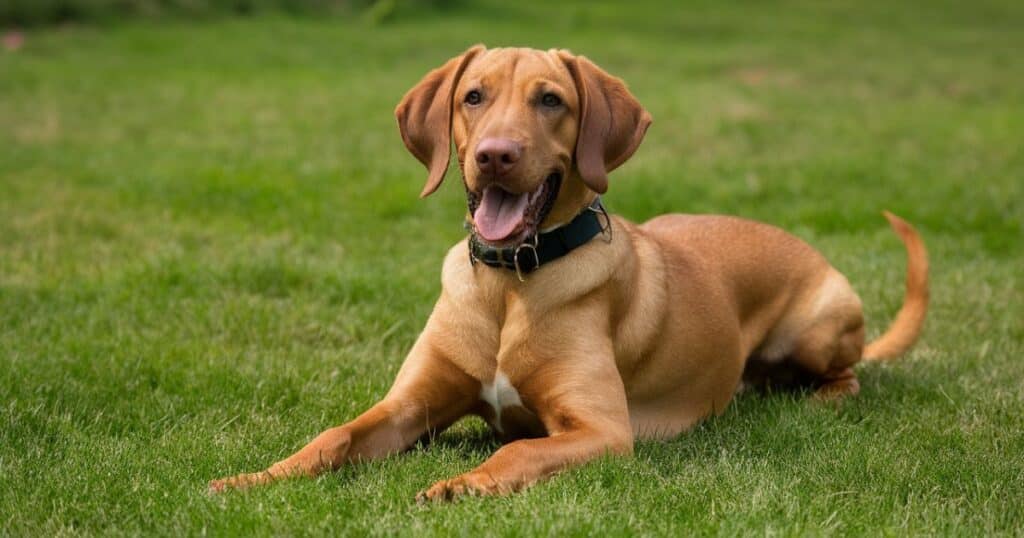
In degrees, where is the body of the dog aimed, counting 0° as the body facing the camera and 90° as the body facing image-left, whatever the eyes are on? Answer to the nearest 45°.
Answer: approximately 45°
